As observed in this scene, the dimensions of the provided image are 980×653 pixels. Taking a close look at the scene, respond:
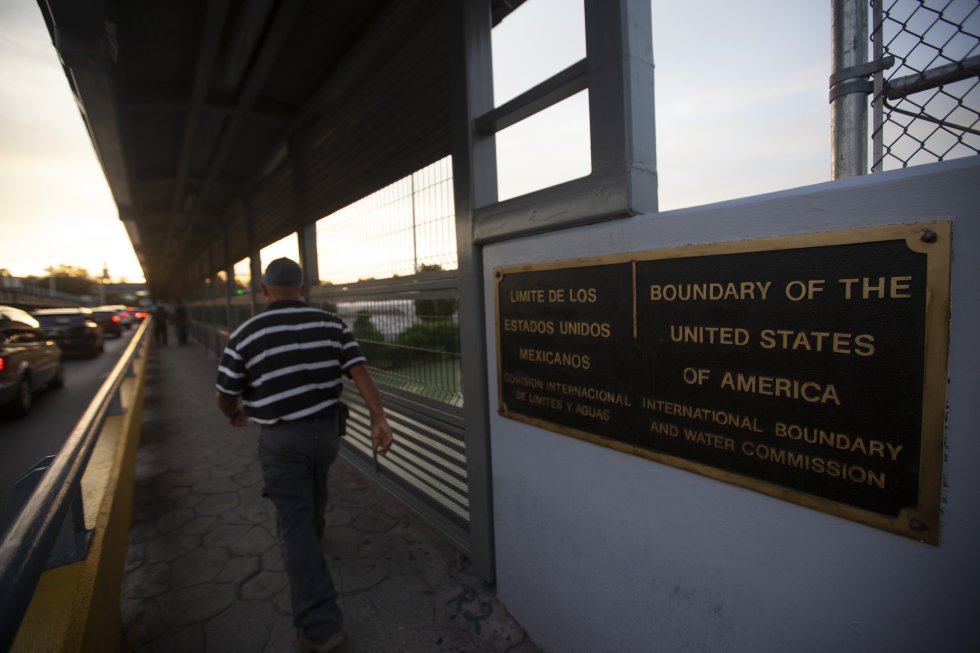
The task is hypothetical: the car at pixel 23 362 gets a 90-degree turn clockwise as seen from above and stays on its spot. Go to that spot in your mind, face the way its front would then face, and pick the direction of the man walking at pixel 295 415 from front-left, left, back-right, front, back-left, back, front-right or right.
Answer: front-right

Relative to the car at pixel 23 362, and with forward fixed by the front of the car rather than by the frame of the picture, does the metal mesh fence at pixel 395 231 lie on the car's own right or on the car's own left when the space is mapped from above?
on the car's own right

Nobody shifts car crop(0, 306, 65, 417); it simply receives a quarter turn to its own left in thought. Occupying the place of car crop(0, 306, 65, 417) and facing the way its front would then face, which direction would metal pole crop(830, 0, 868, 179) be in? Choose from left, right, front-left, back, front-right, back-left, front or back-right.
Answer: back-left

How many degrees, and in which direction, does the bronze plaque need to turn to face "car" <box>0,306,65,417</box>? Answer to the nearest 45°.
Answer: approximately 45° to its right

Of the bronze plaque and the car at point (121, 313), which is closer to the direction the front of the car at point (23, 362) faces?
the car

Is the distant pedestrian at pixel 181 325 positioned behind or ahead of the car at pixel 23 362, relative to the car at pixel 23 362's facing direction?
ahead

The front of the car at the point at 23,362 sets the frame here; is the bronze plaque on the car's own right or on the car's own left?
on the car's own right

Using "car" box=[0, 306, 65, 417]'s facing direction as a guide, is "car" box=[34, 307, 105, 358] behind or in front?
in front

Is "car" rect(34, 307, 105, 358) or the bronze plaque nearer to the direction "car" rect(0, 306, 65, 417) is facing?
the car

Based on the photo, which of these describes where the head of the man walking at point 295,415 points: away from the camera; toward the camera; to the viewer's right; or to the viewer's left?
away from the camera

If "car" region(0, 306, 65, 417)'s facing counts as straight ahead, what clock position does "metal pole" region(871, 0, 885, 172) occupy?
The metal pole is roughly at 4 o'clock from the car.

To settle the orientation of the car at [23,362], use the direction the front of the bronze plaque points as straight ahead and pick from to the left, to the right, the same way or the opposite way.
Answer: to the right

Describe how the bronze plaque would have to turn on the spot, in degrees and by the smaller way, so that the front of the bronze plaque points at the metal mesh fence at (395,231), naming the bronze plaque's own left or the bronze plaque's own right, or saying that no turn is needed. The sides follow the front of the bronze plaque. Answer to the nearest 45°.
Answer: approximately 90° to the bronze plaque's own right

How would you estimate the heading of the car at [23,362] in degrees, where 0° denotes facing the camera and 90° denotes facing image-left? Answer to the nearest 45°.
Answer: approximately 225°

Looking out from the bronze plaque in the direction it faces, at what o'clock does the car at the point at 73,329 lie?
The car is roughly at 2 o'clock from the bronze plaque.
